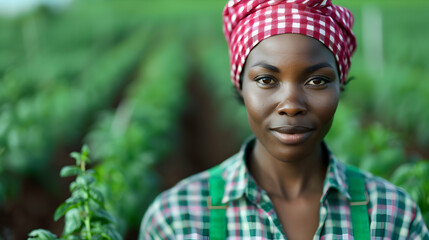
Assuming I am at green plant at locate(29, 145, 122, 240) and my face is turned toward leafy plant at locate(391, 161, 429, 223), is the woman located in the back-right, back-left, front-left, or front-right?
front-right

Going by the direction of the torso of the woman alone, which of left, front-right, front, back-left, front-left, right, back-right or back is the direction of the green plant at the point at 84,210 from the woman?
right

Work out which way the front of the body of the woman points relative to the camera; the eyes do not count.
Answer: toward the camera

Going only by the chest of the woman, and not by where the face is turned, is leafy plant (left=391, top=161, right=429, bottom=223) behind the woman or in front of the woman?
behind
